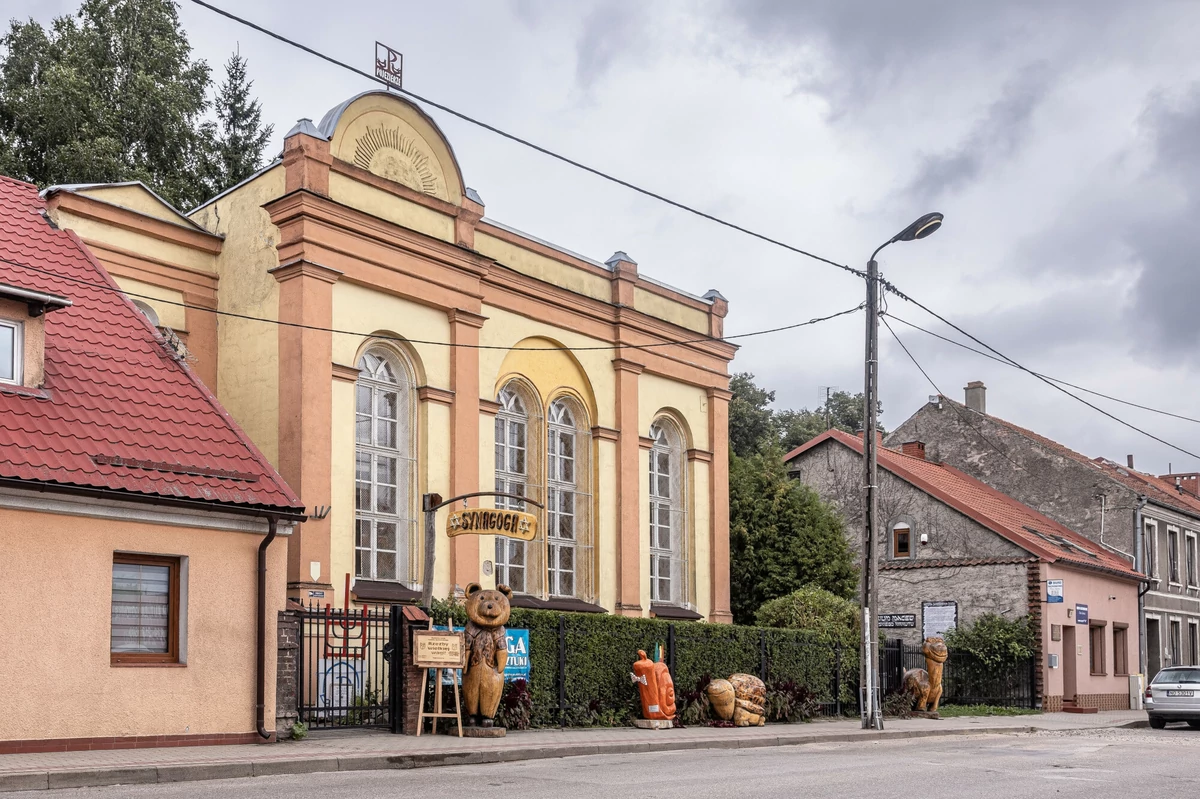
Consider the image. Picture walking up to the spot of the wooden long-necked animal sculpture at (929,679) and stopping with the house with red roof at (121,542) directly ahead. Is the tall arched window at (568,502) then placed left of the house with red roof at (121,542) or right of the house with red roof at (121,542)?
right

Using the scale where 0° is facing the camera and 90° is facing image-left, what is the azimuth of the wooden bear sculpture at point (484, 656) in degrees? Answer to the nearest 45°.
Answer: approximately 0°

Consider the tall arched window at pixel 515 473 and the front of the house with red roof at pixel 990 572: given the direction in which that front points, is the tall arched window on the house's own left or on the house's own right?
on the house's own right

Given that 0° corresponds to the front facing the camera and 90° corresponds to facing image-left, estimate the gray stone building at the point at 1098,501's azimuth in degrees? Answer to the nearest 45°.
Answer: approximately 315°

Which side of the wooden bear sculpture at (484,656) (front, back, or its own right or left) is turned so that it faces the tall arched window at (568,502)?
back
